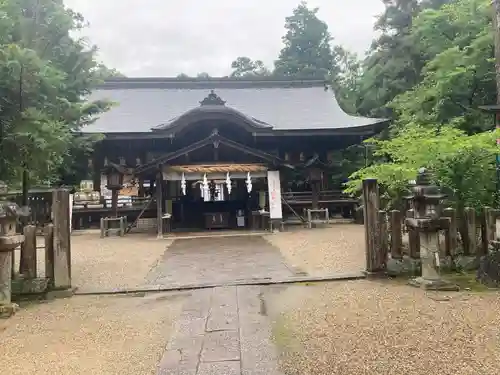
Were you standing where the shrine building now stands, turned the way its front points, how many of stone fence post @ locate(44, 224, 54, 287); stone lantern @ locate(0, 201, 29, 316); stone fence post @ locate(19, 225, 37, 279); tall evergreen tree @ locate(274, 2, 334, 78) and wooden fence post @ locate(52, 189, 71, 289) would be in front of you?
4

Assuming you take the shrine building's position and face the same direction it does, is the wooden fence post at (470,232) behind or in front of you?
in front

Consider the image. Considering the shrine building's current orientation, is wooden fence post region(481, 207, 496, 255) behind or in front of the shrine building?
in front

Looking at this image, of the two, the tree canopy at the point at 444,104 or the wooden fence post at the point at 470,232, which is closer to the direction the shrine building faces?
the wooden fence post

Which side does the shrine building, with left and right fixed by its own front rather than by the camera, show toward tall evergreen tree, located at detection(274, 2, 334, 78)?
back

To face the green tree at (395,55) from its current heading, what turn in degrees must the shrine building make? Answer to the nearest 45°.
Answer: approximately 90° to its left

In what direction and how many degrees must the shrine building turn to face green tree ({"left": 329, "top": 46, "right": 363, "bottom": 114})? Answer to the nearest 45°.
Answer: approximately 135° to its left

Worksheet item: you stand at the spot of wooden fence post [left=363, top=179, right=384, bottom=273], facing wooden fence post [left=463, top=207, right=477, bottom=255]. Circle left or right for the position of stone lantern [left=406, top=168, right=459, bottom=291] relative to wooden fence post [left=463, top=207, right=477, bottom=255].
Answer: right

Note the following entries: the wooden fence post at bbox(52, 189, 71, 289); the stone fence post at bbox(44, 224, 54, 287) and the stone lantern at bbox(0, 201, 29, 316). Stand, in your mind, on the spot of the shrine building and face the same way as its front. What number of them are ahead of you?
3

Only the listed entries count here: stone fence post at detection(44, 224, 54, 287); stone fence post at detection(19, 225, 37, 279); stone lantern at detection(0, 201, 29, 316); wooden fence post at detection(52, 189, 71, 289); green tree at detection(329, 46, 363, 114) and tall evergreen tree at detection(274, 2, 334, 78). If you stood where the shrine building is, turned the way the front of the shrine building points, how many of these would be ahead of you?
4

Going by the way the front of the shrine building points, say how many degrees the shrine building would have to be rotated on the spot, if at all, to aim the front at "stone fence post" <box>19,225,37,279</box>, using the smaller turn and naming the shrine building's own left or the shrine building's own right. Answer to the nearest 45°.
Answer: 0° — it already faces it

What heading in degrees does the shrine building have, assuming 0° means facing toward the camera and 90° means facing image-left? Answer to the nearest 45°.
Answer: approximately 0°

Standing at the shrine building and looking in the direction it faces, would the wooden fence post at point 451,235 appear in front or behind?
in front

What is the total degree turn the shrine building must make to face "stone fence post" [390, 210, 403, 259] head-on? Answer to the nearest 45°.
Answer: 0° — it already faces it
